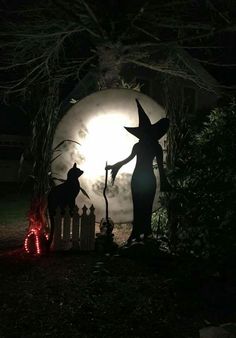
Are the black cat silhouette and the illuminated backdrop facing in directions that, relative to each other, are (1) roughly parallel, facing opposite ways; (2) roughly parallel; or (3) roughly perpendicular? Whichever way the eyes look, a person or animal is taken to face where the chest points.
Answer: roughly perpendicular

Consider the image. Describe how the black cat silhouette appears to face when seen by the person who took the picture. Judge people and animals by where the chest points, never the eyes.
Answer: facing to the right of the viewer

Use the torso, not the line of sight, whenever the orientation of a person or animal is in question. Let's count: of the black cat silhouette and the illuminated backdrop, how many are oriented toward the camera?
1

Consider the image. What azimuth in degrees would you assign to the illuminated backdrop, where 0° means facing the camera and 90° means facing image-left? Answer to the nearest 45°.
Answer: approximately 0°
